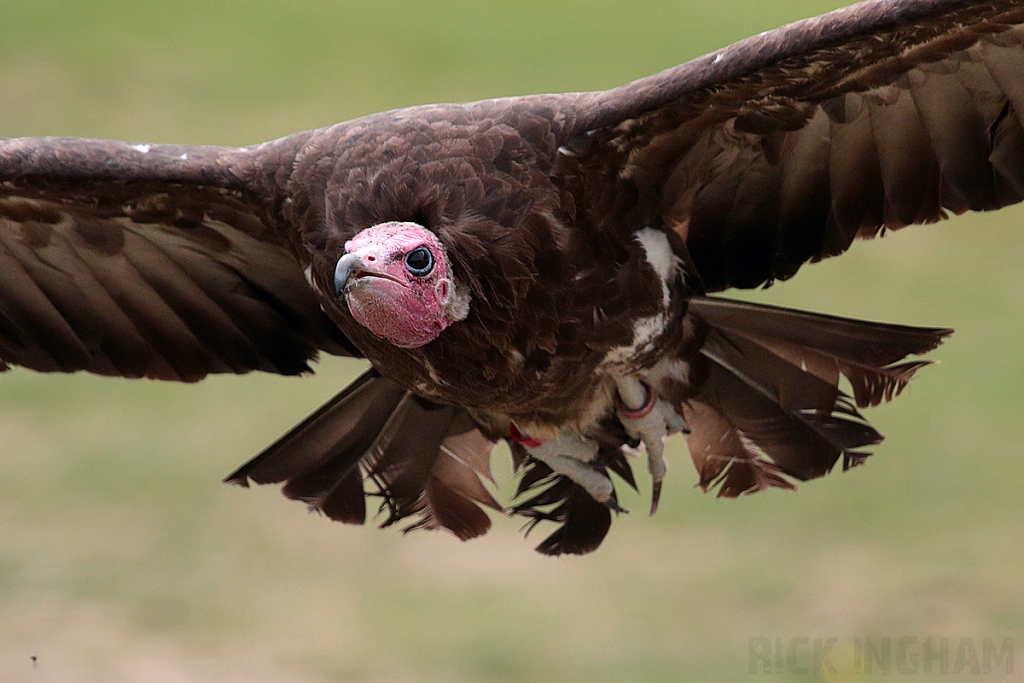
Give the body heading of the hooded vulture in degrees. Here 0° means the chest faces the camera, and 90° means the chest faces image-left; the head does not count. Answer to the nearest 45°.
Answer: approximately 45°
